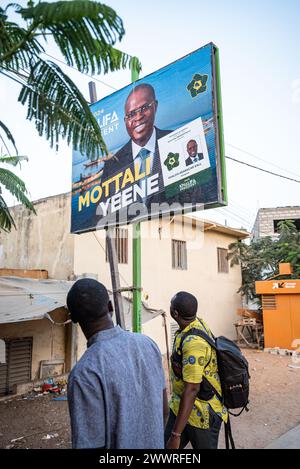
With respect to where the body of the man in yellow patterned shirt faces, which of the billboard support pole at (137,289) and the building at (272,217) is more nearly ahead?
the billboard support pole

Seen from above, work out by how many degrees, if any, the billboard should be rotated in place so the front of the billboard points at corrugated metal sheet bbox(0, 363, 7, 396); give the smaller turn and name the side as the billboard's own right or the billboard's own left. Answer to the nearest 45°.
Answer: approximately 90° to the billboard's own right

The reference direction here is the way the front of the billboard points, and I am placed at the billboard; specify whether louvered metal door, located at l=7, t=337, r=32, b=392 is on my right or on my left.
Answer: on my right

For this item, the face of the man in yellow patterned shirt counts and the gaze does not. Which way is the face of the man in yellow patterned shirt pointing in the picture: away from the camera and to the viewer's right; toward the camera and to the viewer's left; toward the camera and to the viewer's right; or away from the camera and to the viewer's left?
away from the camera and to the viewer's left

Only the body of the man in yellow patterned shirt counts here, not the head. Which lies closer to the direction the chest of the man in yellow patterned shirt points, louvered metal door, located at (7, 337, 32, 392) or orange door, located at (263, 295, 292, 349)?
the louvered metal door

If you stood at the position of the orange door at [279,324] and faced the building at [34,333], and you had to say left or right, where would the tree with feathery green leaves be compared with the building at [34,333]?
left

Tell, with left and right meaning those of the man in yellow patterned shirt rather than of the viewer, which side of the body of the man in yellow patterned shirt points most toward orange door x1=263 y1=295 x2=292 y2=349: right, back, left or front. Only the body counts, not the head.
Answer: right

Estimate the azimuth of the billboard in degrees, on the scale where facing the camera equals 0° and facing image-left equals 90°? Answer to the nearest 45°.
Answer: approximately 45°

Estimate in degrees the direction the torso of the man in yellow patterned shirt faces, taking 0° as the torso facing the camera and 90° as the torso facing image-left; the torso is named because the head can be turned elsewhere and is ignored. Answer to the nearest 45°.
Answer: approximately 90°
